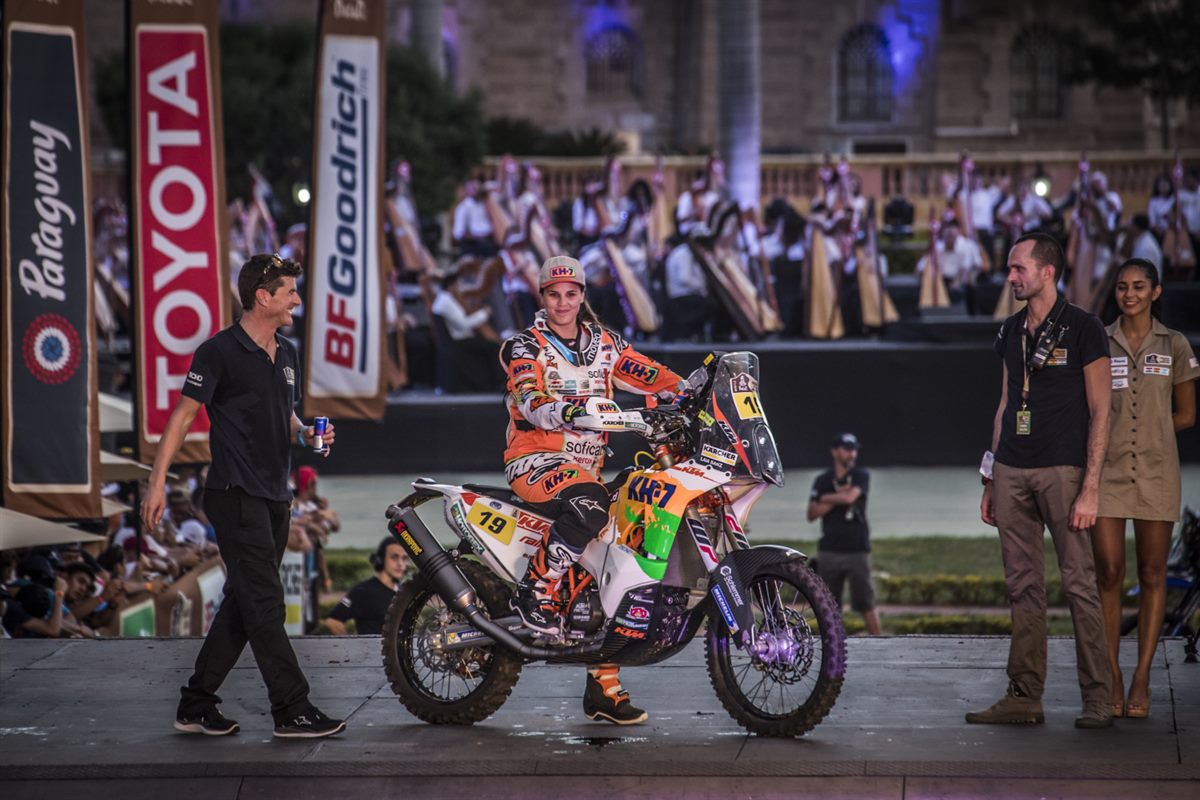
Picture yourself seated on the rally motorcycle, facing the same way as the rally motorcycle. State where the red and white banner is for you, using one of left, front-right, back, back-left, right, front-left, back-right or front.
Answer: back

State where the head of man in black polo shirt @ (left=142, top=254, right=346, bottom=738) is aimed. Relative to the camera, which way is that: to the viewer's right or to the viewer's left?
to the viewer's right

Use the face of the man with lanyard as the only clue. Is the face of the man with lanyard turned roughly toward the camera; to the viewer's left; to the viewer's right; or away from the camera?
to the viewer's left

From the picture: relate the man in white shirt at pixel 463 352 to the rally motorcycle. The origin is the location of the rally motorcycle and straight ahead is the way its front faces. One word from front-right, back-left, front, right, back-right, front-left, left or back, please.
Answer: back-left

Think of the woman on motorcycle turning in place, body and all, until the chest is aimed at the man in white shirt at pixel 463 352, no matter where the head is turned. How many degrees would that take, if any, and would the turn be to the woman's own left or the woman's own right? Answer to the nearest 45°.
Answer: approximately 135° to the woman's own left

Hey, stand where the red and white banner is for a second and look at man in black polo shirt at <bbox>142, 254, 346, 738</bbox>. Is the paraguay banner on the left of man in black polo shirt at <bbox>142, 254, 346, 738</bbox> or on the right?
right

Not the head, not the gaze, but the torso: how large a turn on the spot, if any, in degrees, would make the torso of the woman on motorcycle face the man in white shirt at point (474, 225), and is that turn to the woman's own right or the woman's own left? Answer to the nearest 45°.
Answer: approximately 135° to the woman's own left

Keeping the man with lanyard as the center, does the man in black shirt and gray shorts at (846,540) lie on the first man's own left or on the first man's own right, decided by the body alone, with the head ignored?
on the first man's own right

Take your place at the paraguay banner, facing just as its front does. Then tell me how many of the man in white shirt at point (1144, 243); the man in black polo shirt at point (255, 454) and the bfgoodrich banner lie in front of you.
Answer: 1

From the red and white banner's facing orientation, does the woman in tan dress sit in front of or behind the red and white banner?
in front

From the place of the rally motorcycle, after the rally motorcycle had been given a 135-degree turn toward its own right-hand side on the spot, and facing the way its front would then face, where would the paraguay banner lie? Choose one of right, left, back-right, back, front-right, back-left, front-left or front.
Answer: front-right
